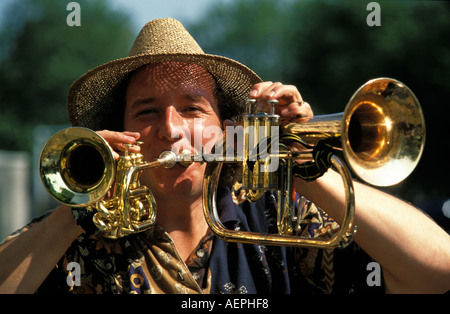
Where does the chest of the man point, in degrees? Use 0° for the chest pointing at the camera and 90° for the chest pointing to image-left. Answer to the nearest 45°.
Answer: approximately 0°

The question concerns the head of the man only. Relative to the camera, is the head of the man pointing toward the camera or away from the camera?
toward the camera
